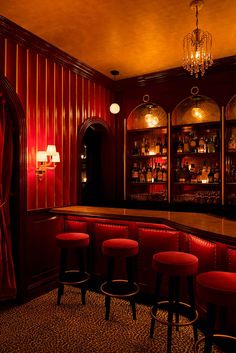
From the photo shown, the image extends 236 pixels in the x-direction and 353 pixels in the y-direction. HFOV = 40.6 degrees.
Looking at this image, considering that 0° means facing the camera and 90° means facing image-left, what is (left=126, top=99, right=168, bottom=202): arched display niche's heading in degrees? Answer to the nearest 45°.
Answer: approximately 0°

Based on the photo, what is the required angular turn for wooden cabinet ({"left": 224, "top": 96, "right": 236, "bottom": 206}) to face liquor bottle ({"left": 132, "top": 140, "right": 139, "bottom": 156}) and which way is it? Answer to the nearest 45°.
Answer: approximately 90° to its right

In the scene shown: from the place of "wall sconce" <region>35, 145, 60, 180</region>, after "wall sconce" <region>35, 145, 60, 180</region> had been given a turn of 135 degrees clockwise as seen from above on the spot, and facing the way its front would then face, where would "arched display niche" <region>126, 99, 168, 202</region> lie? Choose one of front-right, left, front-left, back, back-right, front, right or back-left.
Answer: back-right

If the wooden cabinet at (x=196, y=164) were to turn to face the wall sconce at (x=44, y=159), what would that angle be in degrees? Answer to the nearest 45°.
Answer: approximately 45° to its right

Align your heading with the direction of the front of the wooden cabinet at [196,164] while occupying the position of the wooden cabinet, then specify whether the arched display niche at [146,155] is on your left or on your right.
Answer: on your right

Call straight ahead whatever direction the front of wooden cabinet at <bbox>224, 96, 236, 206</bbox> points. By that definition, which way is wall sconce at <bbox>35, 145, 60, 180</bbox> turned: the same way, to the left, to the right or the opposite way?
to the left

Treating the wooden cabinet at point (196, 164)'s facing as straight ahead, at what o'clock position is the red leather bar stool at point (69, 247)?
The red leather bar stool is roughly at 1 o'clock from the wooden cabinet.

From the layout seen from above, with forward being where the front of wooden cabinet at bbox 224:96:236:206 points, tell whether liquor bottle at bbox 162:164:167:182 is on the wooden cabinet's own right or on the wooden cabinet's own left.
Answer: on the wooden cabinet's own right

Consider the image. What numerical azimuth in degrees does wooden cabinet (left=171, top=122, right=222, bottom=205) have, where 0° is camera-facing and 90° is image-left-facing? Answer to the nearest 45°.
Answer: approximately 0°

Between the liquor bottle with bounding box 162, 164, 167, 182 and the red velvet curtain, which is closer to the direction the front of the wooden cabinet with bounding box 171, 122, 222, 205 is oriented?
the red velvet curtain

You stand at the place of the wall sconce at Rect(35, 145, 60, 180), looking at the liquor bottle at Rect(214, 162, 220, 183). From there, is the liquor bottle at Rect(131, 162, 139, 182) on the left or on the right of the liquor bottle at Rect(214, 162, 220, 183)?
left
